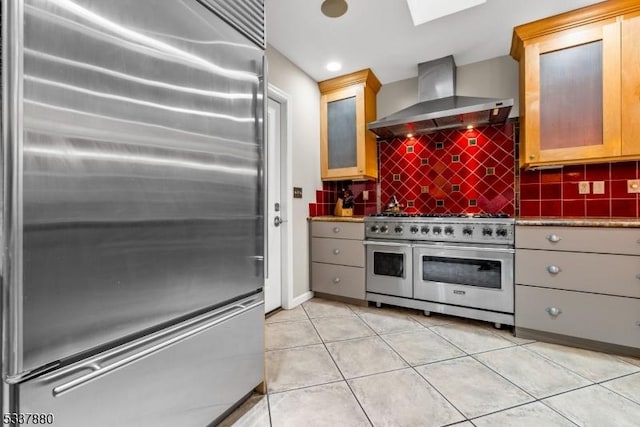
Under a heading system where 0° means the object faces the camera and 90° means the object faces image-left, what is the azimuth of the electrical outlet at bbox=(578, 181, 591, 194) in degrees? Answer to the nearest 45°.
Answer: approximately 0°

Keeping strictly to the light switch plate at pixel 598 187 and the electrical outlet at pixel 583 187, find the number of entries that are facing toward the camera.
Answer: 2

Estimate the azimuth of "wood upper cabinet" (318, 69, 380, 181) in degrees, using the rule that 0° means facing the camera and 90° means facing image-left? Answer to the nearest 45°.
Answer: approximately 45°

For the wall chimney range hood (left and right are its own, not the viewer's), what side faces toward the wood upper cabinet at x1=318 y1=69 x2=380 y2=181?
right

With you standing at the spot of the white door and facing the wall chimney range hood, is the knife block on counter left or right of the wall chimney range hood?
left

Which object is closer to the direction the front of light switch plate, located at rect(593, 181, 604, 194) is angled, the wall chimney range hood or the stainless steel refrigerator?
the stainless steel refrigerator

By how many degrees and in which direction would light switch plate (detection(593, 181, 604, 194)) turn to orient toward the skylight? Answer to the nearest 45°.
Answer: approximately 45° to its right

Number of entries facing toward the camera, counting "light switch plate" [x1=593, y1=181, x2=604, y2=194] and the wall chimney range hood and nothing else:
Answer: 2

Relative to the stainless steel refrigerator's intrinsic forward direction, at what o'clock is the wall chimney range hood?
The wall chimney range hood is roughly at 10 o'clock from the stainless steel refrigerator.

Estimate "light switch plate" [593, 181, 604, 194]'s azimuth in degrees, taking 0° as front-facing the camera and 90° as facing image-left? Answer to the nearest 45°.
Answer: approximately 0°

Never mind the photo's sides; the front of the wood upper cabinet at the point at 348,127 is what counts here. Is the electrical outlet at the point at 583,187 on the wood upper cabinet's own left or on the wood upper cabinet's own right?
on the wood upper cabinet's own left

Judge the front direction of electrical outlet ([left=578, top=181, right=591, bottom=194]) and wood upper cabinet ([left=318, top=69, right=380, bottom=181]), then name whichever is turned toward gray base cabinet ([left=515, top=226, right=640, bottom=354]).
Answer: the electrical outlet
